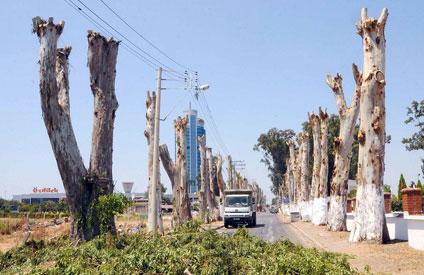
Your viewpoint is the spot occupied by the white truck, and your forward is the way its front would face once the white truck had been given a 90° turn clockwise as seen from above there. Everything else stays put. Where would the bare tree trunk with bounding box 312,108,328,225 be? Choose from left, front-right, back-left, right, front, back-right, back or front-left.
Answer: back-left

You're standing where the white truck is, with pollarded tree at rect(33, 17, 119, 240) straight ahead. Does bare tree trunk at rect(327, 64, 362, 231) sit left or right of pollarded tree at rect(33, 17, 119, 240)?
left

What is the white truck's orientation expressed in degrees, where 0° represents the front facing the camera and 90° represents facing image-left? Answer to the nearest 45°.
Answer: approximately 0°

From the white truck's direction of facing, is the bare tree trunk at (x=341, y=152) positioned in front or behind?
in front

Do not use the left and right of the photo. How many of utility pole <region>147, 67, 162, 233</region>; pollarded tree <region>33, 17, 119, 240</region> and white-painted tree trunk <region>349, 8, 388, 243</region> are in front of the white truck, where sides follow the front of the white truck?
3

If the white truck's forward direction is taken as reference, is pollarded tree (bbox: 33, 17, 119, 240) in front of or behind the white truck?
in front

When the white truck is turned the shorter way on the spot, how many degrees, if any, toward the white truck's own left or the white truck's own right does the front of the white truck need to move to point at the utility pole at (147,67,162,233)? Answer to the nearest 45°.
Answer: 0° — it already faces it
